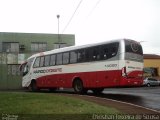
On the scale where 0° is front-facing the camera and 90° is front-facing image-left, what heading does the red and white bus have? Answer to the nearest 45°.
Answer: approximately 135°
